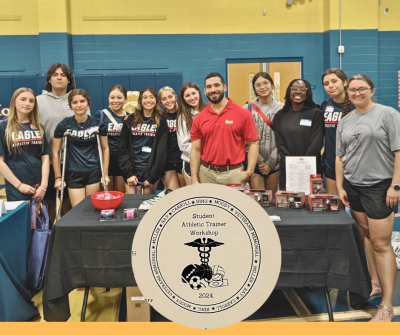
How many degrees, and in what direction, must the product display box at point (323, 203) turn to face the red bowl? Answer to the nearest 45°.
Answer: approximately 90° to its right

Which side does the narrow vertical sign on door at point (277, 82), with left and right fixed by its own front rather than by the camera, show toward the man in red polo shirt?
front

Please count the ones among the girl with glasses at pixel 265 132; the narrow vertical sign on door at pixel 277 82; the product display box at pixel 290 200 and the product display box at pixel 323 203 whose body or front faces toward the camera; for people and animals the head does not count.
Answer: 4

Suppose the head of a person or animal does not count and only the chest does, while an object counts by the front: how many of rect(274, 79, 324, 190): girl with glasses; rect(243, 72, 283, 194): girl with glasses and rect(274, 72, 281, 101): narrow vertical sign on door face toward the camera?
3

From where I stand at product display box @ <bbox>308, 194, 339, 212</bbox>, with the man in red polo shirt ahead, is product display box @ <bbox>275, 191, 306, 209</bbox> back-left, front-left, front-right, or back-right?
front-left

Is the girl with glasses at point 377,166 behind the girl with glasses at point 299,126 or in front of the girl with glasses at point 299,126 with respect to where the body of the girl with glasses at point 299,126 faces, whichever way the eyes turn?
in front

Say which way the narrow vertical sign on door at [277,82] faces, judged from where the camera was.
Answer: facing the viewer

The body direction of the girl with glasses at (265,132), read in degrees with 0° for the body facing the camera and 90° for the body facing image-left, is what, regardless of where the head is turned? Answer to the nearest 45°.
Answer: approximately 0°

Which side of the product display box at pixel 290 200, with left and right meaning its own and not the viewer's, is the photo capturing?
front

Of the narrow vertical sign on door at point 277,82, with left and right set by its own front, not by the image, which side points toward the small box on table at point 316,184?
front
